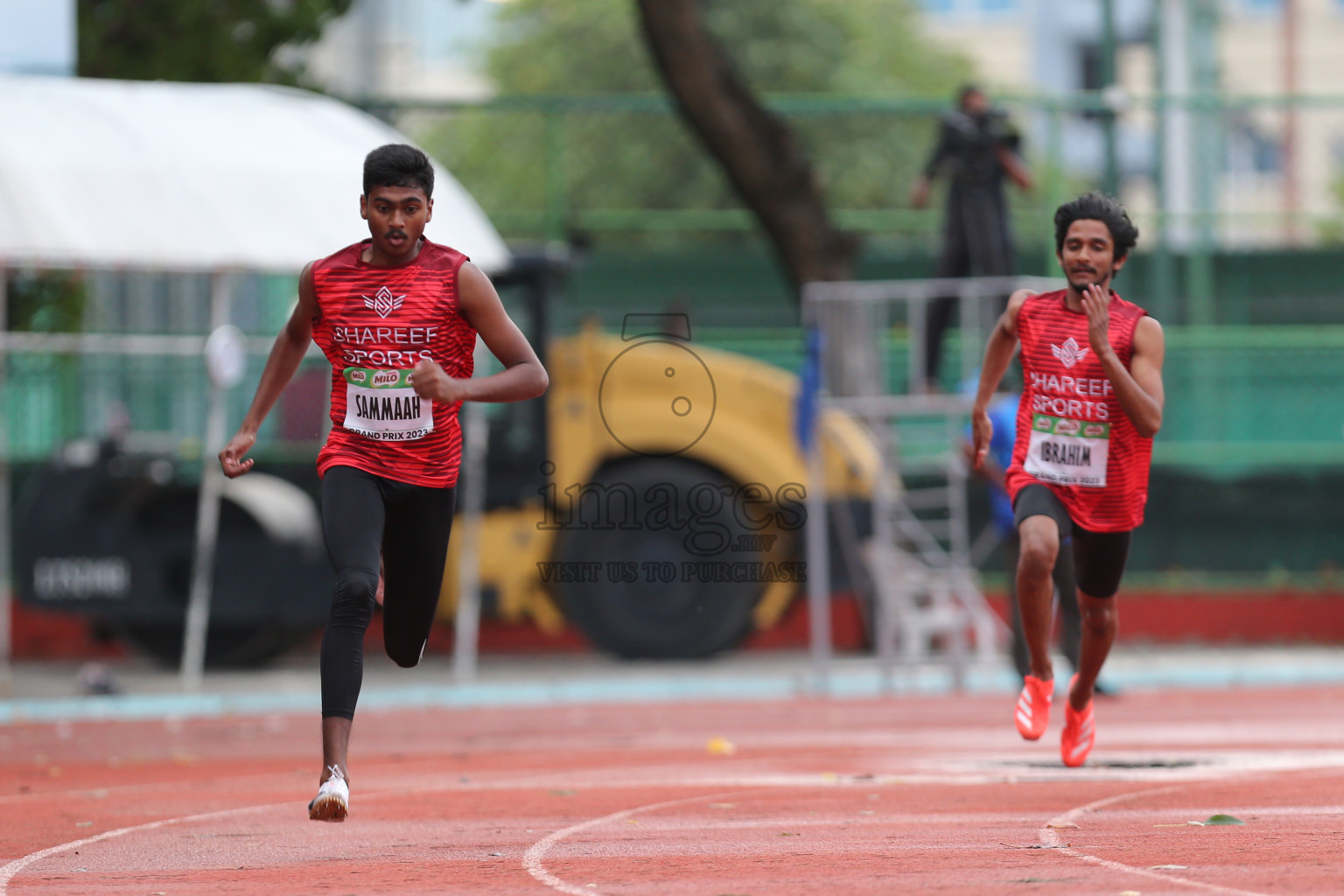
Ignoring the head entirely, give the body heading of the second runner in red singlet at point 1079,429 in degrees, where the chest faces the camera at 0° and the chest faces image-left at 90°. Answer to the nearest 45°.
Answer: approximately 0°

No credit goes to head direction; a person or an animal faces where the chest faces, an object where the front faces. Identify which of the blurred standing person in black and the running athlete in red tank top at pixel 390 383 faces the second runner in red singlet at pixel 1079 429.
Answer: the blurred standing person in black

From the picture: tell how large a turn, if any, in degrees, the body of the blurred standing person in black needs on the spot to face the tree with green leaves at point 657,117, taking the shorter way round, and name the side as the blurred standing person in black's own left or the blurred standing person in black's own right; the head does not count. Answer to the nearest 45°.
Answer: approximately 180°

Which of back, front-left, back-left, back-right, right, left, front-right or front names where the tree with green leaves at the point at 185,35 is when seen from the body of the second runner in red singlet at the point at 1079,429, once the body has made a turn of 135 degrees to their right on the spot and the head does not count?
front

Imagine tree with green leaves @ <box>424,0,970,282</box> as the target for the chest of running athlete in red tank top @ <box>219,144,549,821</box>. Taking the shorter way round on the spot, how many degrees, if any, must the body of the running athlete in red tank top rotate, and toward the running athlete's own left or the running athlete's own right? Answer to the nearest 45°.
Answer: approximately 180°

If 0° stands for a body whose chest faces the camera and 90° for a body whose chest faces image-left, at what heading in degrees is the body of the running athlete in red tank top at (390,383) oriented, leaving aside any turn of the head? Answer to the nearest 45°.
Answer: approximately 0°

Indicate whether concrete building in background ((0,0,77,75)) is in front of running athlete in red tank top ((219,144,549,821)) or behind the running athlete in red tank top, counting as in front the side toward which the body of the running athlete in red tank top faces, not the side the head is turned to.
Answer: behind

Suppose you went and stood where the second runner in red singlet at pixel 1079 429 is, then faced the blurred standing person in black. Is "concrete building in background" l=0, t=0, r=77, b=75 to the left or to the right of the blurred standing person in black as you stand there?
left

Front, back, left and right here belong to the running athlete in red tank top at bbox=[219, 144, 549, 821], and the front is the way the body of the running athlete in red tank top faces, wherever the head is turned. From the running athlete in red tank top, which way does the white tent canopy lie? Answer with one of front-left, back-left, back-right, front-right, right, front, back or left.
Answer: back
